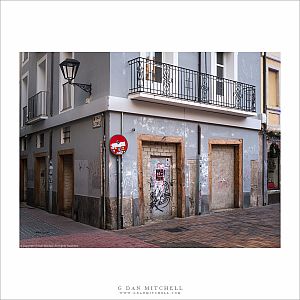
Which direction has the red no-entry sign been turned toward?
toward the camera
